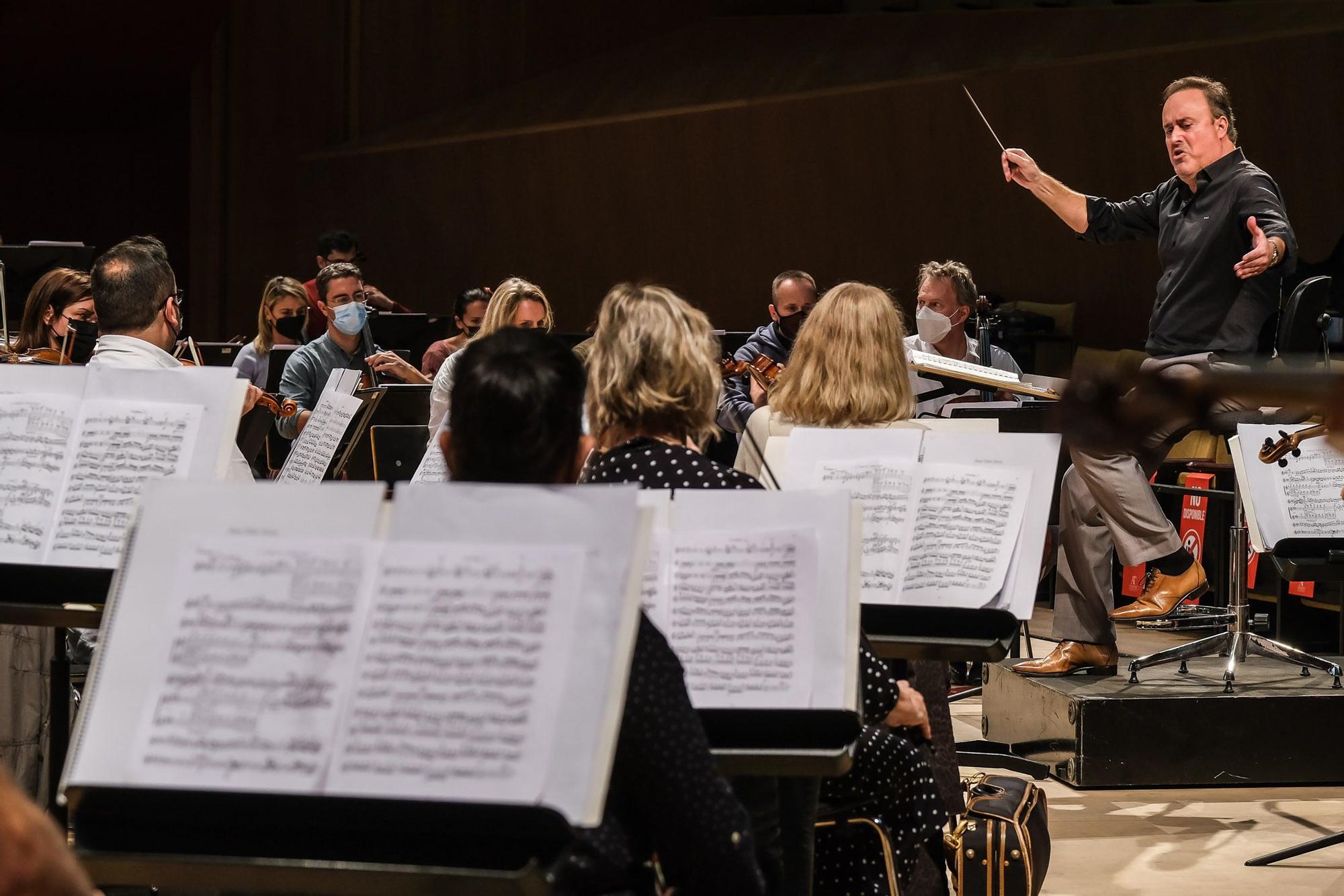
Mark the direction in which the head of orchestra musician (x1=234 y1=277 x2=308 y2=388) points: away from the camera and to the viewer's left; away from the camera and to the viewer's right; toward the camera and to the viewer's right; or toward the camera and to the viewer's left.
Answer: toward the camera and to the viewer's right

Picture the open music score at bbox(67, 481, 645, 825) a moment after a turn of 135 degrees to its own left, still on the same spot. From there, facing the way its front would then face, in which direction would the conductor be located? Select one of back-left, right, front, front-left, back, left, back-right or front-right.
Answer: front

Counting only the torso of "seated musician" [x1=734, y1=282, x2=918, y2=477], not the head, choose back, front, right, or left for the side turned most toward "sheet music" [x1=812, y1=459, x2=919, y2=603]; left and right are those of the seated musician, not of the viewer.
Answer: back

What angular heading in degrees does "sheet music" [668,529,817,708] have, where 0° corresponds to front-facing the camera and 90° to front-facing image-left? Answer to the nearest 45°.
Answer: approximately 0°

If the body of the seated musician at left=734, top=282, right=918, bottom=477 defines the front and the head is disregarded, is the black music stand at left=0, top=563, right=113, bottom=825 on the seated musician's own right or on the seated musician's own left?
on the seated musician's own left

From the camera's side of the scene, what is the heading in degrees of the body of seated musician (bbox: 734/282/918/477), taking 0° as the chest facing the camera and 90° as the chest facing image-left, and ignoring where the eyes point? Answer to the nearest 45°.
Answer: approximately 180°

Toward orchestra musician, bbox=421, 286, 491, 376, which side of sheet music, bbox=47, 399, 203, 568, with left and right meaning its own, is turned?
back

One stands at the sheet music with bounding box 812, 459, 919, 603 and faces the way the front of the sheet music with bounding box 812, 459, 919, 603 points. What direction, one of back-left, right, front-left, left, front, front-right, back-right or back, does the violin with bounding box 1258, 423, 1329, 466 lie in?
back-left

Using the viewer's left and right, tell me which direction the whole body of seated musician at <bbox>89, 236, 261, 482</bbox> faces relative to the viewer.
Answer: facing away from the viewer and to the right of the viewer

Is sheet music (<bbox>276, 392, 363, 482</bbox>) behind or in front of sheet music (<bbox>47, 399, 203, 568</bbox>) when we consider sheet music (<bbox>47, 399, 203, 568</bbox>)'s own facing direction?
behind

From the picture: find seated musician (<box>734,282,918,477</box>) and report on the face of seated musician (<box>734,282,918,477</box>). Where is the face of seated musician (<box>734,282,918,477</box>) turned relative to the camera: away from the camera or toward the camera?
away from the camera

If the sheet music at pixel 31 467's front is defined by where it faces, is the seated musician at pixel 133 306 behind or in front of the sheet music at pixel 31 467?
behind
